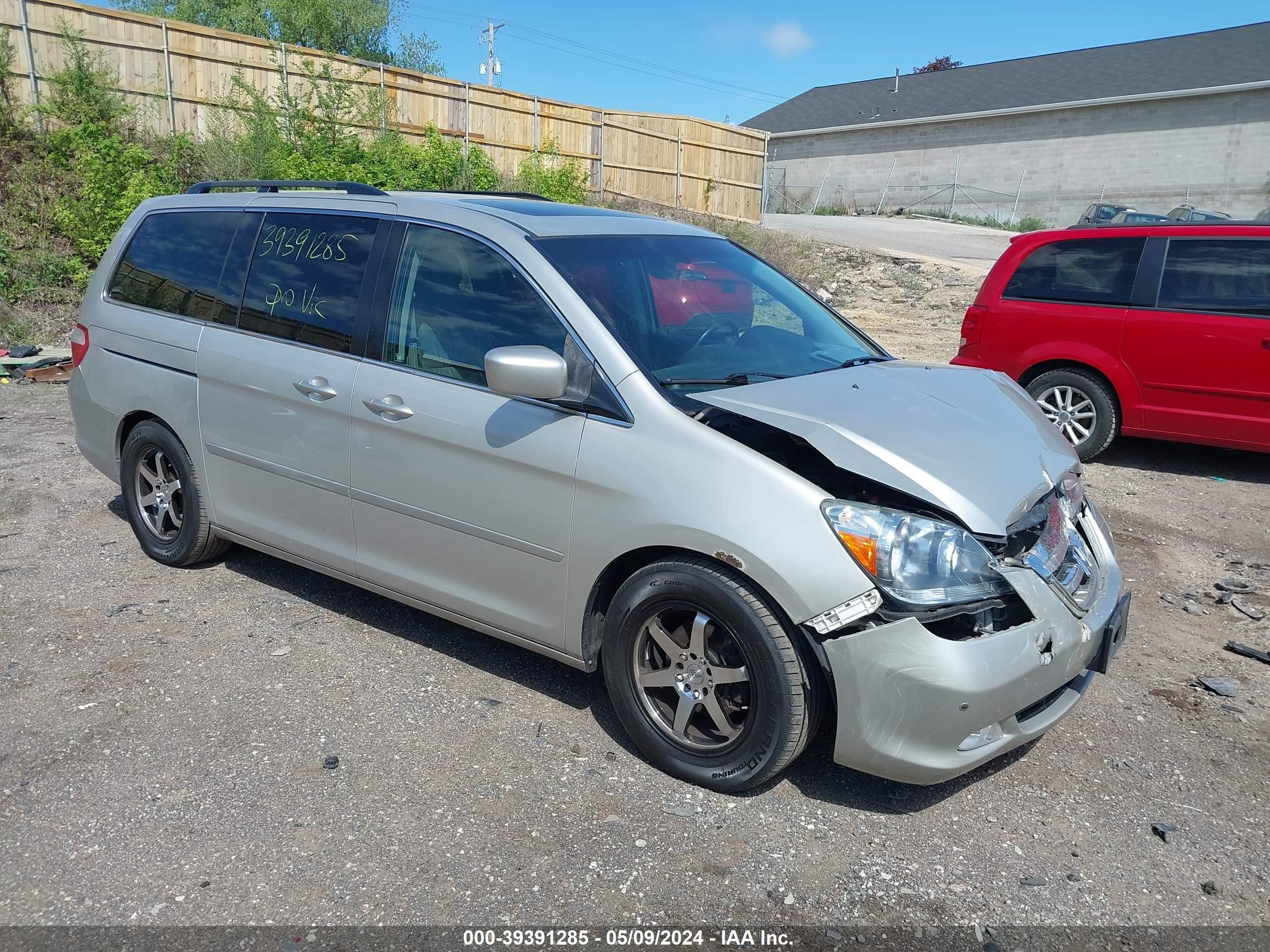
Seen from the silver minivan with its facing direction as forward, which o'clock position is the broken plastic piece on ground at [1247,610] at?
The broken plastic piece on ground is roughly at 10 o'clock from the silver minivan.

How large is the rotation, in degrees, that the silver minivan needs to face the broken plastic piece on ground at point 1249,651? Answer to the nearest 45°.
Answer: approximately 45° to its left

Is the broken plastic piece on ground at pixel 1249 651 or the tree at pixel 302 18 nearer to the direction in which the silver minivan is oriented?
the broken plastic piece on ground

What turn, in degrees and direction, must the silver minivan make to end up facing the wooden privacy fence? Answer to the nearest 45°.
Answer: approximately 135° to its left

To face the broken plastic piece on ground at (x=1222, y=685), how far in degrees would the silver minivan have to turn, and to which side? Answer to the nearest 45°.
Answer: approximately 45° to its left

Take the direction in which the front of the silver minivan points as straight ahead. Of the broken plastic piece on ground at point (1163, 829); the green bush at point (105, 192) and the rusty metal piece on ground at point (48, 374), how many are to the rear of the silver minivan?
2

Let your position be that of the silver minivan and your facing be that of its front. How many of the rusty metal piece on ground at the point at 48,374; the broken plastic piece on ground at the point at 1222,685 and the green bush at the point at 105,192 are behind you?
2

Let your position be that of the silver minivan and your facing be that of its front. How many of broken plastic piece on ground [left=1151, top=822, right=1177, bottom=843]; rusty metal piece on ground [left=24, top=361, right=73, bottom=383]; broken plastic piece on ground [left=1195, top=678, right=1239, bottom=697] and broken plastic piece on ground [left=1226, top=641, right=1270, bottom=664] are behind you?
1

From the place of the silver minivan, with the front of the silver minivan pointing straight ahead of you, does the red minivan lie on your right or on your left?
on your left

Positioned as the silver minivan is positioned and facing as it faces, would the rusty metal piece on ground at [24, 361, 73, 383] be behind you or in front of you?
behind

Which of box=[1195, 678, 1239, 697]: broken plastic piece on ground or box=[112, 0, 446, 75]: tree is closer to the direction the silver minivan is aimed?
the broken plastic piece on ground

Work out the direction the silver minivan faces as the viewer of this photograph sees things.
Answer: facing the viewer and to the right of the viewer
